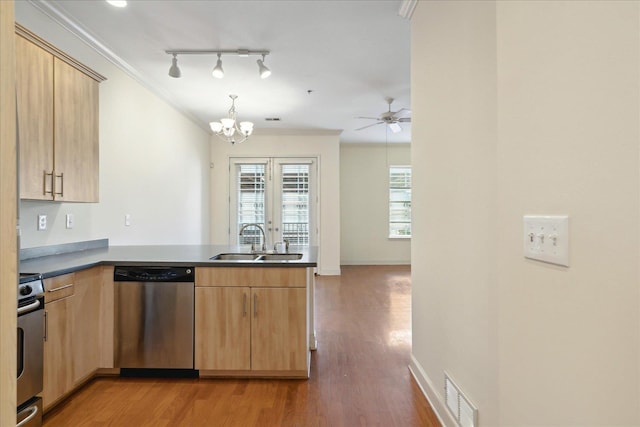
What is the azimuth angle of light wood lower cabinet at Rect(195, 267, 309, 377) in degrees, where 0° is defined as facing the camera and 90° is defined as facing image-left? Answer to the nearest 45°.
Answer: approximately 0°

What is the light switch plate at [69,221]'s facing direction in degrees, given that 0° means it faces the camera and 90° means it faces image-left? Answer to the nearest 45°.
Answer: approximately 315°

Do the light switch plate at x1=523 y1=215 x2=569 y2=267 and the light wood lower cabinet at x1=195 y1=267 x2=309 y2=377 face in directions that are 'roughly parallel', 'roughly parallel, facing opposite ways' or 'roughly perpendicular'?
roughly perpendicular

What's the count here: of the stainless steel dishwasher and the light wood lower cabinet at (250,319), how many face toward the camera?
2

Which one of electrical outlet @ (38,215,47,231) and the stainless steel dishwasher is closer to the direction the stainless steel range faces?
the stainless steel dishwasher

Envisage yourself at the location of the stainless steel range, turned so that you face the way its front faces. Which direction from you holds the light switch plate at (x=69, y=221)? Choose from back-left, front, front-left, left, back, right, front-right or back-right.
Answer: back-left

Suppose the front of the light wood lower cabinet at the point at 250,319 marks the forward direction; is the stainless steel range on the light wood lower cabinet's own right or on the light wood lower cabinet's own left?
on the light wood lower cabinet's own right

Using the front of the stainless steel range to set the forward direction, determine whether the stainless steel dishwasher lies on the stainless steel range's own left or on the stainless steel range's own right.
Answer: on the stainless steel range's own left

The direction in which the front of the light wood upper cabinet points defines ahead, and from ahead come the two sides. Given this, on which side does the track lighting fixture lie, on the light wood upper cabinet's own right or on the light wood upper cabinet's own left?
on the light wood upper cabinet's own left
